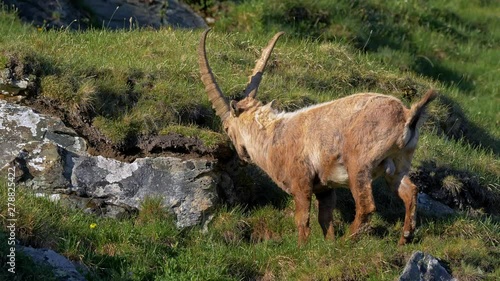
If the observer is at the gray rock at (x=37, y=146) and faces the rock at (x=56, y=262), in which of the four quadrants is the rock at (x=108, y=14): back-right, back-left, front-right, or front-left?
back-left

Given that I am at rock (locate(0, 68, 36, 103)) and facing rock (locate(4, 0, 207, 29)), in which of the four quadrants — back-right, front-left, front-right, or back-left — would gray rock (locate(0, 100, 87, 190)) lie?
back-right

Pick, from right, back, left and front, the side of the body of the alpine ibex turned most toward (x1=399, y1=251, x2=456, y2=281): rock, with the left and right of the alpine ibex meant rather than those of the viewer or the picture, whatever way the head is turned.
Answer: back

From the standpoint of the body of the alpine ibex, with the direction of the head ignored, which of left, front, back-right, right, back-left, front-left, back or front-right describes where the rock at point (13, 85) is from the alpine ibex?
front-left

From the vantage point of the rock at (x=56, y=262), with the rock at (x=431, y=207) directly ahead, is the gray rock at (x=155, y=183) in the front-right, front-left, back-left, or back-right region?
front-left

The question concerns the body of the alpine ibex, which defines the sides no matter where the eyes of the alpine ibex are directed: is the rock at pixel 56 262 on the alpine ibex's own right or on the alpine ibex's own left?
on the alpine ibex's own left

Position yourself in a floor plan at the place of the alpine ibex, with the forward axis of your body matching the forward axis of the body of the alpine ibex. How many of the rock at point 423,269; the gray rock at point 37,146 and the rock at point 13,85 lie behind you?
1

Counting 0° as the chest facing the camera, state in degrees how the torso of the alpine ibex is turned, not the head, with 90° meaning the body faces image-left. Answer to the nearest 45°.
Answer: approximately 135°

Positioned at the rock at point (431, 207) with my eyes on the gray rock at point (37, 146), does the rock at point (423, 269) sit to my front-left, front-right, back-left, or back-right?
front-left

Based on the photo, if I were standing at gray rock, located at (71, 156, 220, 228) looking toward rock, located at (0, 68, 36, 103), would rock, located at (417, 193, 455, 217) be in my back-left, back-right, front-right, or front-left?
back-right

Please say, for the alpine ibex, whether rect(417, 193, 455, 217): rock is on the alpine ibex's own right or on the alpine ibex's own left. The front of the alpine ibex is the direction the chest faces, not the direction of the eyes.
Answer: on the alpine ibex's own right

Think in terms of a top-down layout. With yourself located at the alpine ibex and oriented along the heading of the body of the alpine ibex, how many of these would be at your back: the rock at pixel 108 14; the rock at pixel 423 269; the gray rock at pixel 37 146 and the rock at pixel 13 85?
1

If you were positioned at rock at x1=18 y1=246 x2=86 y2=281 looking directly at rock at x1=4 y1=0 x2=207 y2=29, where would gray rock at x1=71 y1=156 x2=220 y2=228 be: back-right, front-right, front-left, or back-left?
front-right

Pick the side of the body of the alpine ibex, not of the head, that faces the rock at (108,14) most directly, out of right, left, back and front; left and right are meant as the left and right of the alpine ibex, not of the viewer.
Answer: front
